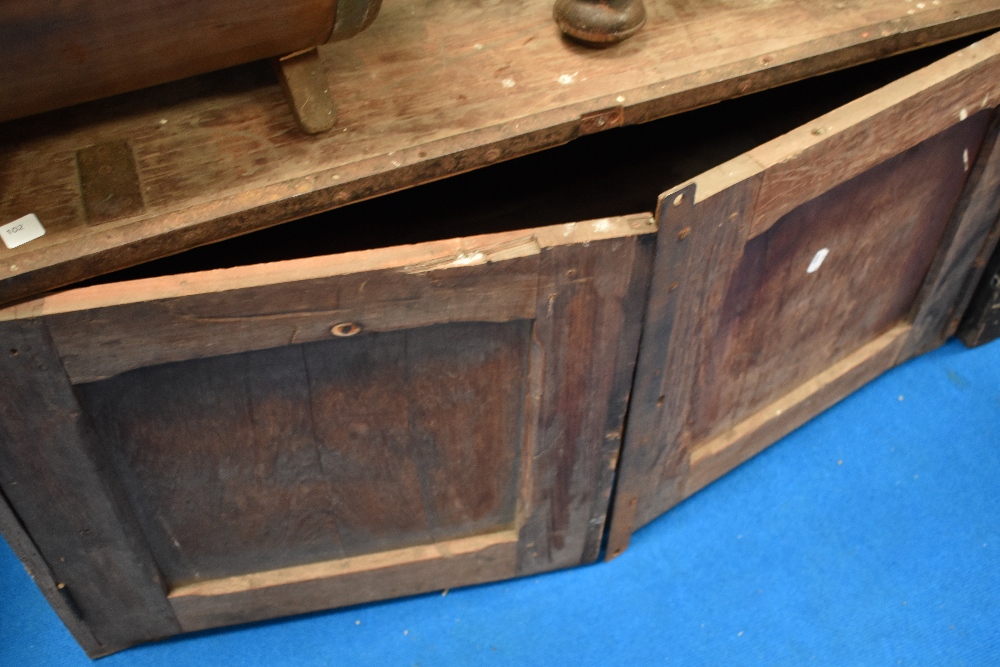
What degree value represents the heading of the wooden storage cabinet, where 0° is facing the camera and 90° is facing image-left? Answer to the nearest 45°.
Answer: approximately 315°
